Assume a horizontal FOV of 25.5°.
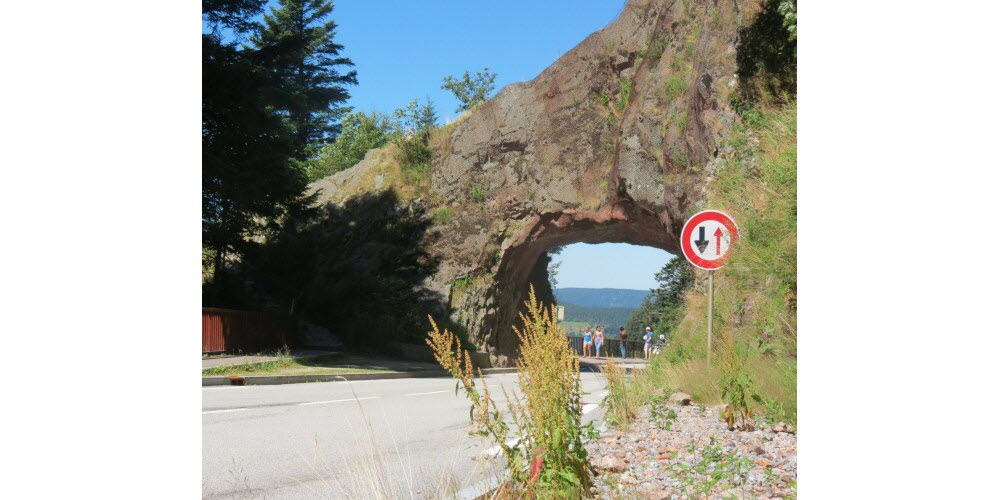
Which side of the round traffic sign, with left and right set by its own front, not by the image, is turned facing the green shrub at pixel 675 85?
back

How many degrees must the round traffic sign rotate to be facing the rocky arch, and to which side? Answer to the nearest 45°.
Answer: approximately 180°

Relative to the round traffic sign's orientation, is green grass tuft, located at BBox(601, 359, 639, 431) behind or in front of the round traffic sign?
in front

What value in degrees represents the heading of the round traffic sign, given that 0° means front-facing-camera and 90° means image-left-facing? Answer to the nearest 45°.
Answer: approximately 0°
